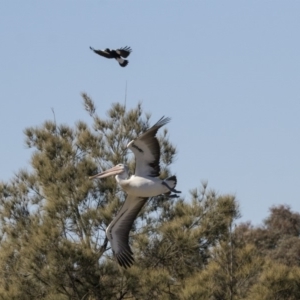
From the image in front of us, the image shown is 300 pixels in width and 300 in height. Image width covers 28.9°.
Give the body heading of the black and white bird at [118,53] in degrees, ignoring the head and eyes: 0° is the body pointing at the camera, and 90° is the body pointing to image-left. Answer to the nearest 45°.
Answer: approximately 135°
